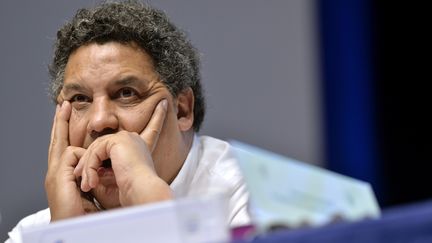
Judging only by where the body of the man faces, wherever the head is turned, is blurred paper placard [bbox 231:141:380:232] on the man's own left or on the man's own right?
on the man's own left

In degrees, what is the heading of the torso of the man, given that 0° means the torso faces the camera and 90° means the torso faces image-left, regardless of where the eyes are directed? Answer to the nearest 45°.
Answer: approximately 45°

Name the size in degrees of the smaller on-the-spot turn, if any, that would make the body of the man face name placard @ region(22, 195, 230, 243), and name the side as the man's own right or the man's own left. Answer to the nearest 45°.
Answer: approximately 45° to the man's own left
